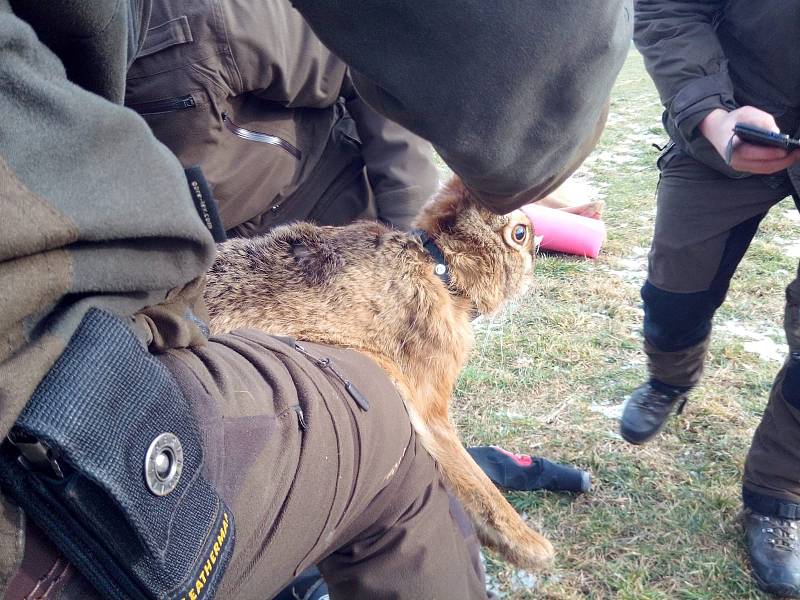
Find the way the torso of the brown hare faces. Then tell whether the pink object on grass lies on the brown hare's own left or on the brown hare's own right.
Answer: on the brown hare's own left

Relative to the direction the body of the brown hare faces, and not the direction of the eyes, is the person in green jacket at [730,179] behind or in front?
in front

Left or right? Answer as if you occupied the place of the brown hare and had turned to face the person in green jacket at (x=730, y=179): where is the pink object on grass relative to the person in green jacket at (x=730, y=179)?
left

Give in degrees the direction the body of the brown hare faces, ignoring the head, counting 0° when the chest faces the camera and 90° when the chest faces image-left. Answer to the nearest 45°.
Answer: approximately 270°

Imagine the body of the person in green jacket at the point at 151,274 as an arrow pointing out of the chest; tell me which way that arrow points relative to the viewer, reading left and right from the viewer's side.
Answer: facing to the right of the viewer

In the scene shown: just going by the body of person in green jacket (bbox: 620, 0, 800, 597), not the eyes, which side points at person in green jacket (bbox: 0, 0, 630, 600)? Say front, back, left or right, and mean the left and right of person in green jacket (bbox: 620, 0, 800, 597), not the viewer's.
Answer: front
